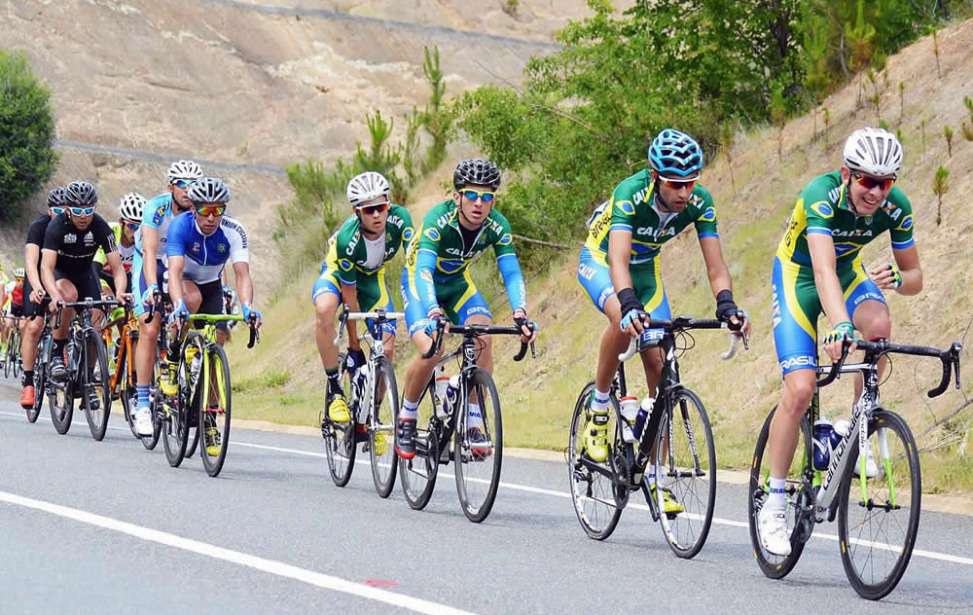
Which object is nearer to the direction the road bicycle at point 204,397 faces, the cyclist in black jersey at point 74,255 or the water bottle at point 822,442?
the water bottle

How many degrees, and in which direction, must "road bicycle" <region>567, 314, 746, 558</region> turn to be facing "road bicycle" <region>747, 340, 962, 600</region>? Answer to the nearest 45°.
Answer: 0° — it already faces it

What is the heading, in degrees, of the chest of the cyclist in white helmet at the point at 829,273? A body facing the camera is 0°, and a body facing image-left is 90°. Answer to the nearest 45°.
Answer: approximately 315°

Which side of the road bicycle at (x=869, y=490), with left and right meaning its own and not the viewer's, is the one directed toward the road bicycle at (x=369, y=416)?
back

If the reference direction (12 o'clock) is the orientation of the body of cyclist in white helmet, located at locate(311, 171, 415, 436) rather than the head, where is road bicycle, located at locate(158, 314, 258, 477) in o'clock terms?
The road bicycle is roughly at 5 o'clock from the cyclist in white helmet.

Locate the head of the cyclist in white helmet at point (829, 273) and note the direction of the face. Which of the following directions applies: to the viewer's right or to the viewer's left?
to the viewer's right

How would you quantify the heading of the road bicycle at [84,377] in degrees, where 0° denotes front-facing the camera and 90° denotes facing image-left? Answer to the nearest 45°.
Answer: approximately 315°

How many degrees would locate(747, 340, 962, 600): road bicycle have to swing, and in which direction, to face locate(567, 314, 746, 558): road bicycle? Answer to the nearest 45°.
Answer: approximately 180°

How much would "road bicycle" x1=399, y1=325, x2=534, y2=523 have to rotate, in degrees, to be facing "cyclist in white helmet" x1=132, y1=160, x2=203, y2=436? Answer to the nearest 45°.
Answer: approximately 180°
